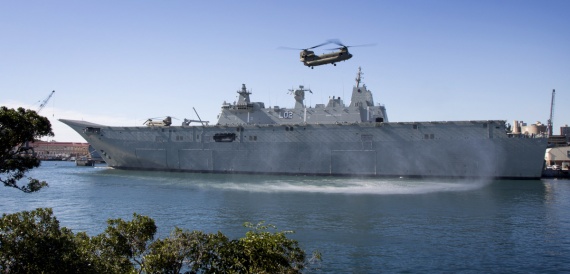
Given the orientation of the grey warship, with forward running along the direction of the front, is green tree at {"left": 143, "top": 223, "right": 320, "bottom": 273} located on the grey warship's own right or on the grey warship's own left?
on the grey warship's own left

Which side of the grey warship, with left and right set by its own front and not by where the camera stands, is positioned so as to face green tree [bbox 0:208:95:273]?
left

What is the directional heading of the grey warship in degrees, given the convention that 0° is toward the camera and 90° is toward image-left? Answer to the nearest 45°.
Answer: approximately 90°

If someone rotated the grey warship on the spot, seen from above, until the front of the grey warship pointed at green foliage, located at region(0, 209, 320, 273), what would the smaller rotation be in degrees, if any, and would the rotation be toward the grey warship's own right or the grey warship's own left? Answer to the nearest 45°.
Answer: approximately 90° to the grey warship's own left

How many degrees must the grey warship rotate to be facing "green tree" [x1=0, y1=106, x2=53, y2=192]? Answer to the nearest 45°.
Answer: approximately 90° to its left
